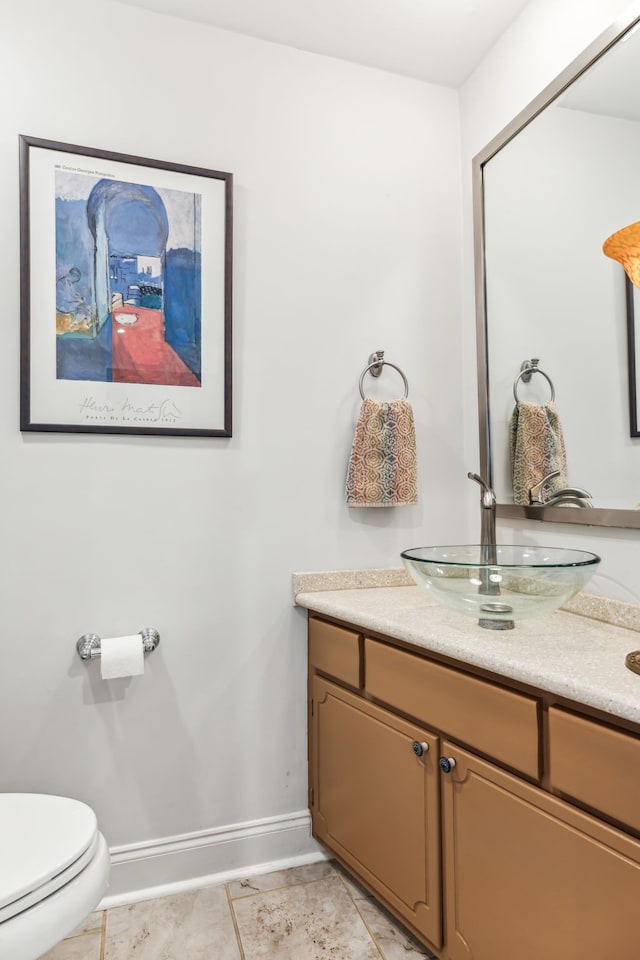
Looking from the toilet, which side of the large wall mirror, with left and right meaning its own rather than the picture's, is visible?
front

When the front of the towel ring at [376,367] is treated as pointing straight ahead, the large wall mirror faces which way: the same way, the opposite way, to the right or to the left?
to the right

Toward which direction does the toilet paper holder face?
toward the camera

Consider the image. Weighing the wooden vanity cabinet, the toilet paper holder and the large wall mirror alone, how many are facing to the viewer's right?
0

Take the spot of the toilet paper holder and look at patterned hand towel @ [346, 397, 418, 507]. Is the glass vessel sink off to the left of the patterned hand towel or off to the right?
right

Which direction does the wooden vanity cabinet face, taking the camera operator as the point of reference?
facing the viewer and to the left of the viewer

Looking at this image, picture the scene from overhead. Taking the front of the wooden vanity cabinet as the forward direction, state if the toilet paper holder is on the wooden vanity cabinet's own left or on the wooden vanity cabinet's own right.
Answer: on the wooden vanity cabinet's own right

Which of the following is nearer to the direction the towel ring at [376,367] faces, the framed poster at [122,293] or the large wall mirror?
the large wall mirror

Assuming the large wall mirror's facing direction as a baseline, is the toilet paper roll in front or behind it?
in front

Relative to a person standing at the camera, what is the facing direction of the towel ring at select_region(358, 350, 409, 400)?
facing the viewer and to the right of the viewer

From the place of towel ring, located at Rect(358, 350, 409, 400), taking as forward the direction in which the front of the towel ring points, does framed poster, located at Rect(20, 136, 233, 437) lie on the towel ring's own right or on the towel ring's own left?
on the towel ring's own right

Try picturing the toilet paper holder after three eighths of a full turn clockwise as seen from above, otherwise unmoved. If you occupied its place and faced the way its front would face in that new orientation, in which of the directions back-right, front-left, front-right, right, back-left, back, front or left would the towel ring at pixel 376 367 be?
back-right
